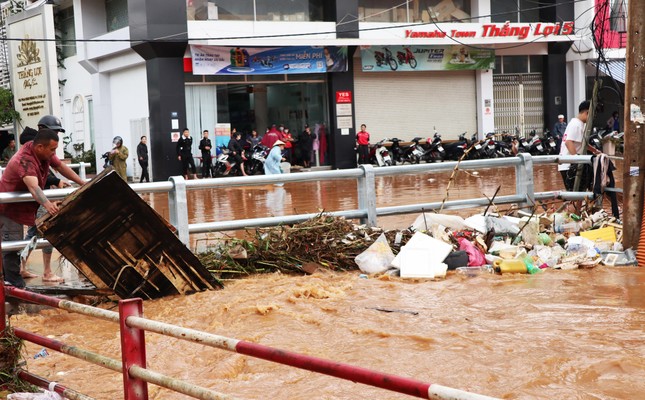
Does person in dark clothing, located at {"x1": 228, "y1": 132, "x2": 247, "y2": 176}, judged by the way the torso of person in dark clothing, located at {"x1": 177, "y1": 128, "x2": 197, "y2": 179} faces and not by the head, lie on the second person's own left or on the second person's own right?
on the second person's own left

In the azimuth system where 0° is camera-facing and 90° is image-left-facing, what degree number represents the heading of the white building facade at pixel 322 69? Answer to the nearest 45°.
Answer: approximately 0°

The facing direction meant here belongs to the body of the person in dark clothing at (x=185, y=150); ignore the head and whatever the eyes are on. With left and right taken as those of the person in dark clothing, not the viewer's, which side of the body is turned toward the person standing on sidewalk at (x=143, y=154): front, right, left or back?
right
